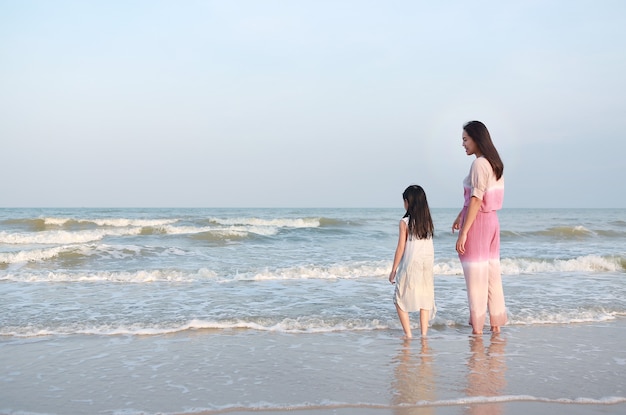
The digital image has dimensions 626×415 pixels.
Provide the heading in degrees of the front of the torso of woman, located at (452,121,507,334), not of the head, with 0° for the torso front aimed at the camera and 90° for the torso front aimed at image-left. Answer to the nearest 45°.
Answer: approximately 135°

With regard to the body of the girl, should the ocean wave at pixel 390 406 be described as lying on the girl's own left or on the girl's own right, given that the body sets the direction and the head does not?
on the girl's own left

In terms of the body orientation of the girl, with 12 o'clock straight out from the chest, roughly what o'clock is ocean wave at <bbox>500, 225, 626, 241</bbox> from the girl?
The ocean wave is roughly at 2 o'clock from the girl.

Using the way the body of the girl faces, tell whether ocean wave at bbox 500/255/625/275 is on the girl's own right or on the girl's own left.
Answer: on the girl's own right

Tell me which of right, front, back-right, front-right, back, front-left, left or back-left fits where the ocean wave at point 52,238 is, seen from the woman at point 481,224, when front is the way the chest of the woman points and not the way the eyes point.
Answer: front

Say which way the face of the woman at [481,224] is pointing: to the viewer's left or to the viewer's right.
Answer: to the viewer's left

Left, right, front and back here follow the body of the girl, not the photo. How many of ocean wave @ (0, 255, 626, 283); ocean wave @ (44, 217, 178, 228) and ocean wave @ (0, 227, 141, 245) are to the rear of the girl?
0

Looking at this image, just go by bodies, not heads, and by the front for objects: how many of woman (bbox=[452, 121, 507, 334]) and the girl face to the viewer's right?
0

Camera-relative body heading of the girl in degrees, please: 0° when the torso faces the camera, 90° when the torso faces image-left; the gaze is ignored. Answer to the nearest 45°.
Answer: approximately 135°

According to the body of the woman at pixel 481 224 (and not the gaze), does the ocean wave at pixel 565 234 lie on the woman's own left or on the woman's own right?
on the woman's own right
